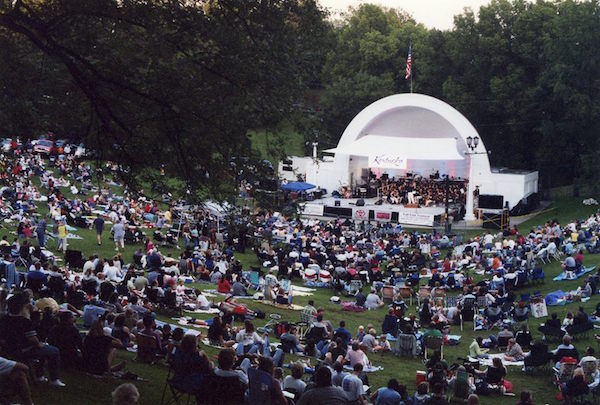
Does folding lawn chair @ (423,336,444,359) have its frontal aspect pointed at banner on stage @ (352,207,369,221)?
yes

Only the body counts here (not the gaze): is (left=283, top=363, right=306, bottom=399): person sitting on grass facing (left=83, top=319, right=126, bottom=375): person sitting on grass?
no

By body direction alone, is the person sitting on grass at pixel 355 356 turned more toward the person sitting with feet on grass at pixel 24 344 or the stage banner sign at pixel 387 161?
the stage banner sign

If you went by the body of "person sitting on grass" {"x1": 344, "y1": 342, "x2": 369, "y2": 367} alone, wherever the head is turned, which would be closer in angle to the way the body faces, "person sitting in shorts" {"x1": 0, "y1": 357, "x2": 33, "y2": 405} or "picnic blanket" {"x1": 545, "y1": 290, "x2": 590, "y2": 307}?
the picnic blanket

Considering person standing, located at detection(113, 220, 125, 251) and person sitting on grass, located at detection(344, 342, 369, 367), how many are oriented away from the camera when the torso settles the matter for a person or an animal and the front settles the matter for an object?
2

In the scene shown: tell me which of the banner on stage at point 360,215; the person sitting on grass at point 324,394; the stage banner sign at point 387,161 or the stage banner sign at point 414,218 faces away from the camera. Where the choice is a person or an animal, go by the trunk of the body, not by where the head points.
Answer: the person sitting on grass

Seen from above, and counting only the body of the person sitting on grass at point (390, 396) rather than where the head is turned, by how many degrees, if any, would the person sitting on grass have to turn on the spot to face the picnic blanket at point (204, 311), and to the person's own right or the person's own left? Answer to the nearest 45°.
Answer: approximately 90° to the person's own left

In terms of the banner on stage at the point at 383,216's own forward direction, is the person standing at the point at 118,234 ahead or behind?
ahead

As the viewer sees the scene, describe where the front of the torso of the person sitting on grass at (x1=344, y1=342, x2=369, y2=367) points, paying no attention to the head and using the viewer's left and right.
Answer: facing away from the viewer

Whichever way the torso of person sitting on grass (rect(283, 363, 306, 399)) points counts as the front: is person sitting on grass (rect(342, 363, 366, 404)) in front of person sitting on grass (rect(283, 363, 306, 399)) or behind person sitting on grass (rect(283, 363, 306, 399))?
in front

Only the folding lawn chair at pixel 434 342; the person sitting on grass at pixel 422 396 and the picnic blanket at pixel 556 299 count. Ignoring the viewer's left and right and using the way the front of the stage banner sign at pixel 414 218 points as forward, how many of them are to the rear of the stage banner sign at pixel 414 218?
0

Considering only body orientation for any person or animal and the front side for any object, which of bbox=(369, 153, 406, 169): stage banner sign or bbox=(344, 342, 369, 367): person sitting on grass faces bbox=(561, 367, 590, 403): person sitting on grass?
the stage banner sign

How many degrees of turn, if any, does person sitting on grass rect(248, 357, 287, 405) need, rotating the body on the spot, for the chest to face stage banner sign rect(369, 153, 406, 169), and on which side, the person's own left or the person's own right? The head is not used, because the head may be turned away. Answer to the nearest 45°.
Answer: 0° — they already face it

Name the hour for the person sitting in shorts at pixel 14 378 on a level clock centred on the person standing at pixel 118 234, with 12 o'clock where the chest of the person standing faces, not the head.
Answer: The person sitting in shorts is roughly at 6 o'clock from the person standing.

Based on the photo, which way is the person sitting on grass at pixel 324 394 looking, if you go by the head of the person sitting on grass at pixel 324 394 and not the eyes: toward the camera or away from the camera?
away from the camera

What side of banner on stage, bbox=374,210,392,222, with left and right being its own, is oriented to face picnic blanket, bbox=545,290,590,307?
front

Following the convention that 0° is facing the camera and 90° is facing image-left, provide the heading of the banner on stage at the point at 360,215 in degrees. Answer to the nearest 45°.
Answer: approximately 0°

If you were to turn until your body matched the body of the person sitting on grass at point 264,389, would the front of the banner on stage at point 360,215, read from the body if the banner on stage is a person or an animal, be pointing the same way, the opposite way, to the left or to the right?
the opposite way

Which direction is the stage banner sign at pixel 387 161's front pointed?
toward the camera
